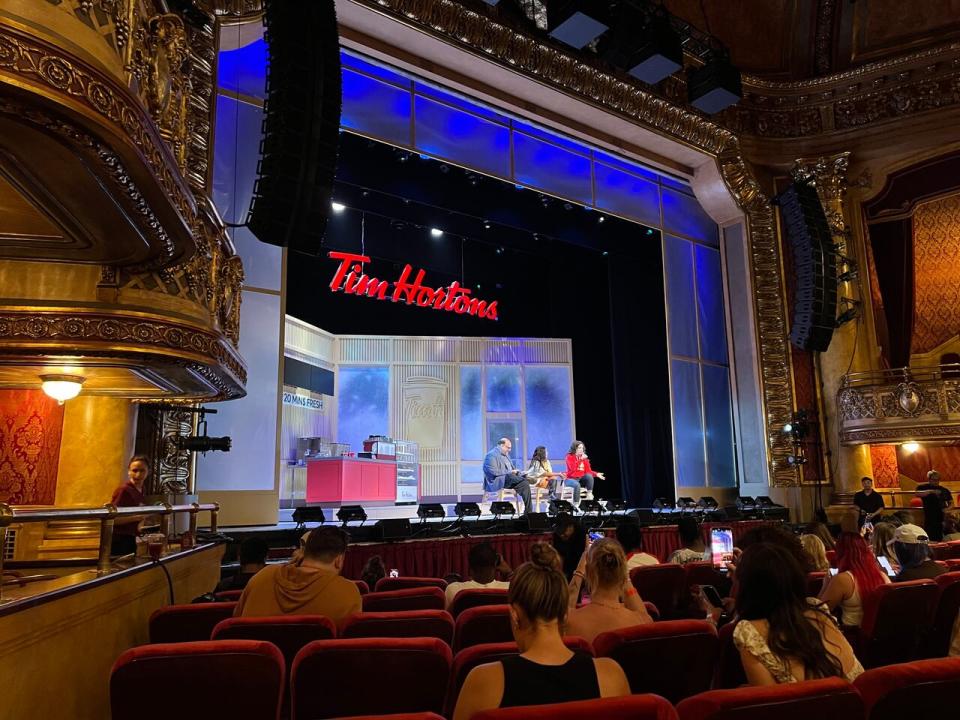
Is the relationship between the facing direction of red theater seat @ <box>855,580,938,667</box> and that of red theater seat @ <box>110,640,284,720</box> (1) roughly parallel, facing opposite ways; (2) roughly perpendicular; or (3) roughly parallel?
roughly parallel

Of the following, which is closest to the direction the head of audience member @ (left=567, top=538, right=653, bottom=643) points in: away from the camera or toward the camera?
away from the camera

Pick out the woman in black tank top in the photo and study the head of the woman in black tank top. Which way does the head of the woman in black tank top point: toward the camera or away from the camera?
away from the camera

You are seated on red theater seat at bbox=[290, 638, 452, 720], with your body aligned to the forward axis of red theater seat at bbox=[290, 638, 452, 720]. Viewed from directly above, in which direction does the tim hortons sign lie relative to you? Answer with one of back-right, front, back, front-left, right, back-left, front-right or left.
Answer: front

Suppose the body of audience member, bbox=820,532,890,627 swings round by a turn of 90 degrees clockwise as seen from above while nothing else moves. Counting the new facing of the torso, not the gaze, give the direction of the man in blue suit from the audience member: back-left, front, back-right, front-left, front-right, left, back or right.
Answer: left

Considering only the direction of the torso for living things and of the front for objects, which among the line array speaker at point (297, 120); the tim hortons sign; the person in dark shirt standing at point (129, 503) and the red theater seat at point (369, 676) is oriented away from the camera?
the red theater seat

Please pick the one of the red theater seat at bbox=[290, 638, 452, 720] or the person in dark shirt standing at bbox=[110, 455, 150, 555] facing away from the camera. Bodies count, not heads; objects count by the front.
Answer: the red theater seat

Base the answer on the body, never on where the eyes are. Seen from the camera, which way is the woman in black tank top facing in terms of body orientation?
away from the camera

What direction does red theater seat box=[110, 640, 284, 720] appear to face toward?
away from the camera

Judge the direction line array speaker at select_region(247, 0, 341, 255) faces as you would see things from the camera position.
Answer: facing the viewer and to the right of the viewer

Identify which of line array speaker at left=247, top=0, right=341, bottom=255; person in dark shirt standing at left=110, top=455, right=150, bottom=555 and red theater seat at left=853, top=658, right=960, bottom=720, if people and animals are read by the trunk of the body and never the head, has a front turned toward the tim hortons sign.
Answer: the red theater seat

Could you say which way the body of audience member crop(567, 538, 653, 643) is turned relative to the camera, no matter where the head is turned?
away from the camera

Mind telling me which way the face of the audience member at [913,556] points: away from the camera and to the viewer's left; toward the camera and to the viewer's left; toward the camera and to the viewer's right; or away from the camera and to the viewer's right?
away from the camera and to the viewer's left

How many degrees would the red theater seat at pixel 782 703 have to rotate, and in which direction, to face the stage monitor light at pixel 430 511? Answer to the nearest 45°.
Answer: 0° — it already faces it

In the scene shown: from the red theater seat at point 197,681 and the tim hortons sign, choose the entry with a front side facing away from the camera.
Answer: the red theater seat

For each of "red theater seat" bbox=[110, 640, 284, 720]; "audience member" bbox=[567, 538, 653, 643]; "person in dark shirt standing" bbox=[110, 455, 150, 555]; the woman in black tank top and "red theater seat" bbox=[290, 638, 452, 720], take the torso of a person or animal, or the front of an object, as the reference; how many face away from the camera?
4

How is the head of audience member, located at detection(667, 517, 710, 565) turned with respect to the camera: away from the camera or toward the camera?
away from the camera

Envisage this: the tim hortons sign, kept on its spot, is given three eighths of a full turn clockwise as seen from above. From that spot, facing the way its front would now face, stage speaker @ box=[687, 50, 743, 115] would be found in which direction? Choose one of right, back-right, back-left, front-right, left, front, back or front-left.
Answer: back-left

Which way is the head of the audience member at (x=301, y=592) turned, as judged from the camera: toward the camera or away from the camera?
away from the camera
